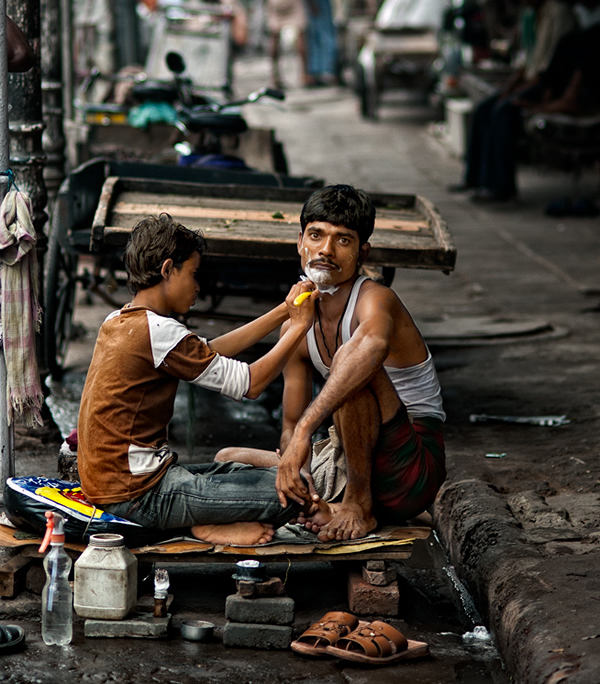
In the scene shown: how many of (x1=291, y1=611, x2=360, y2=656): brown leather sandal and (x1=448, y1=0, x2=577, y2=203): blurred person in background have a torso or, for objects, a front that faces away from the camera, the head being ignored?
0

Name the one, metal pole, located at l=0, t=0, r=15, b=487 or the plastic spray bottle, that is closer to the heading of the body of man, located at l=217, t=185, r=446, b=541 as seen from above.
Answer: the plastic spray bottle

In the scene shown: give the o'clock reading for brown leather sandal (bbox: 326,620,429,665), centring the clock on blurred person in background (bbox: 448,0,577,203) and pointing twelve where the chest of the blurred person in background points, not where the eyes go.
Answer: The brown leather sandal is roughly at 9 o'clock from the blurred person in background.

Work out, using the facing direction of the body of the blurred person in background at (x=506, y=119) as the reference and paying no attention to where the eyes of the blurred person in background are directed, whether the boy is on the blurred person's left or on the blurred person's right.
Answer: on the blurred person's left

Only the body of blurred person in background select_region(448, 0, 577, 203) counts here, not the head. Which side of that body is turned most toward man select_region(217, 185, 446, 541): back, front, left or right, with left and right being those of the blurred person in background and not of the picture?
left

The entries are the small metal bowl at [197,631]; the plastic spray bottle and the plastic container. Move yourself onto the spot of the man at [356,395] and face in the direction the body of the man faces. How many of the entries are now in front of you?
3

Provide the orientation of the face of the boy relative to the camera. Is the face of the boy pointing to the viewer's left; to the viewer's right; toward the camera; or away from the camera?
to the viewer's right

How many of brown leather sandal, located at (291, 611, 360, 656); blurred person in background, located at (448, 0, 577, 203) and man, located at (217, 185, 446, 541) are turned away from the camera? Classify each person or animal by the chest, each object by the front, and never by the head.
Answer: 0

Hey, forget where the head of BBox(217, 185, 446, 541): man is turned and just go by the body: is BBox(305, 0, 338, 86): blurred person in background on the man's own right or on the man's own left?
on the man's own right

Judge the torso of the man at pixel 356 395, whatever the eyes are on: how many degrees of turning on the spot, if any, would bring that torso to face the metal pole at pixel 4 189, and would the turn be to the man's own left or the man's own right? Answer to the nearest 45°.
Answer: approximately 45° to the man's own right

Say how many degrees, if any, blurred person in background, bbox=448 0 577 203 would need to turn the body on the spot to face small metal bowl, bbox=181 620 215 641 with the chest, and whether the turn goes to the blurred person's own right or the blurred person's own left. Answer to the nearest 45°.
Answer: approximately 90° to the blurred person's own left

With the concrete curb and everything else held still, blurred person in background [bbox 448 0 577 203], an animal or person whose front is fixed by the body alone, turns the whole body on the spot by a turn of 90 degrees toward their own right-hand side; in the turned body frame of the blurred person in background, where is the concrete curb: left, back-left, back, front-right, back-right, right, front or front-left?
back

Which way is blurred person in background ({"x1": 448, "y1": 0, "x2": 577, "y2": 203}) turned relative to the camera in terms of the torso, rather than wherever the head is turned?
to the viewer's left

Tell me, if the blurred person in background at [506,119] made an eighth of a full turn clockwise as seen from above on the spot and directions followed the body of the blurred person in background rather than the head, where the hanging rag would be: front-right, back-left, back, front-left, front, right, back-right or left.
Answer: back-left

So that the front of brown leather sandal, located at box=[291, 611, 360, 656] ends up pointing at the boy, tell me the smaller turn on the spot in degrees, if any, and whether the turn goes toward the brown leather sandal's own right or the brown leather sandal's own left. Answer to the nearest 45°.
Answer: approximately 90° to the brown leather sandal's own right
